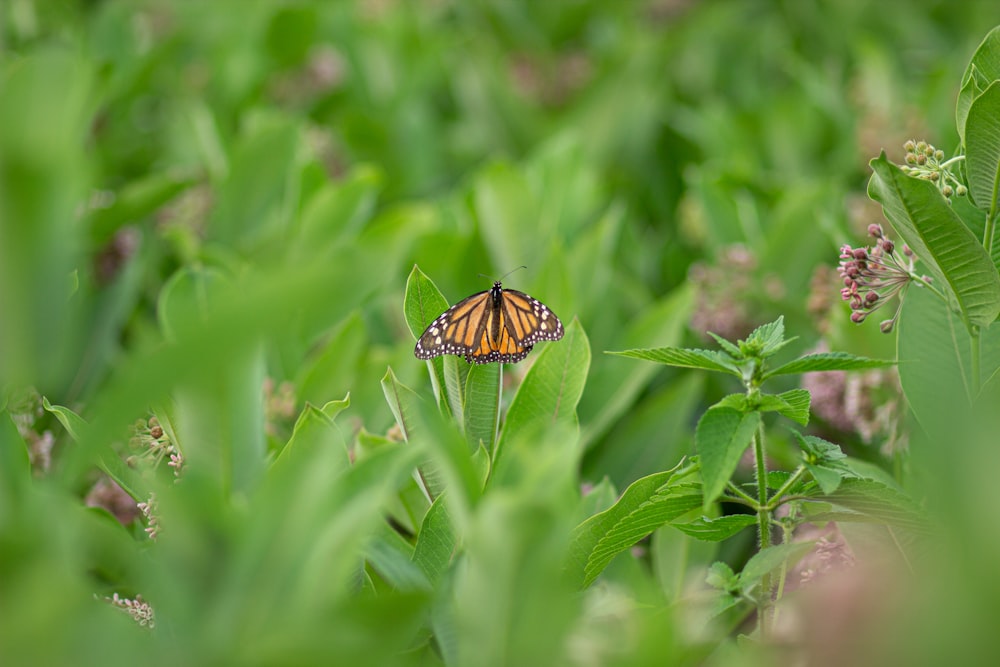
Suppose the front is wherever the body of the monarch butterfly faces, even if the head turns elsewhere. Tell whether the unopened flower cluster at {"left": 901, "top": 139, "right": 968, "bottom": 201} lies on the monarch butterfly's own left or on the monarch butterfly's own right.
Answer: on the monarch butterfly's own right

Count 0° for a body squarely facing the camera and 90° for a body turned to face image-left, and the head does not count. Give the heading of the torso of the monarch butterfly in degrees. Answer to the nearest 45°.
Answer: approximately 180°

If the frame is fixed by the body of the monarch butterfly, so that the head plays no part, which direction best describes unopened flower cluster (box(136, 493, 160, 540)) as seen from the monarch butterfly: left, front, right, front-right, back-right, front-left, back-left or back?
back-left

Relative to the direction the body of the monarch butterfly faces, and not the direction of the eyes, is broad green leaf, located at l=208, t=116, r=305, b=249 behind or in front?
in front
